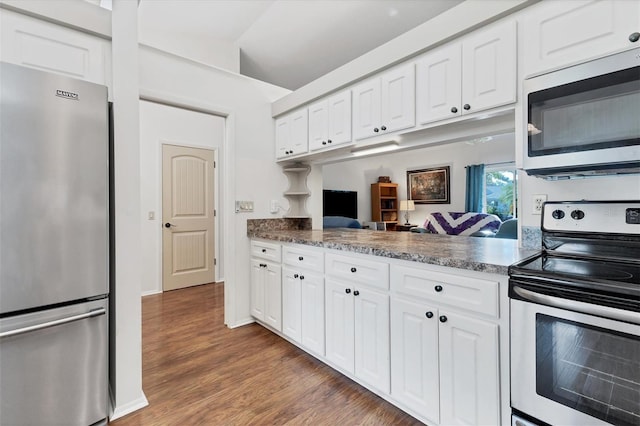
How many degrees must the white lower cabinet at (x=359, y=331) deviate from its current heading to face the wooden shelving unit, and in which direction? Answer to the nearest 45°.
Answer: approximately 135° to its right

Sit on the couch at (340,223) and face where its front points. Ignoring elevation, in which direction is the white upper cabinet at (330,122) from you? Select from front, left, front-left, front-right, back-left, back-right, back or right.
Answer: back-right

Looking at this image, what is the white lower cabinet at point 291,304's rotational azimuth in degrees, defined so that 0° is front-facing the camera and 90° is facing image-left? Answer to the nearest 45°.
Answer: approximately 45°

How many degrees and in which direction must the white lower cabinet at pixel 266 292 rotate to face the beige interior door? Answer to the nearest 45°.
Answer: approximately 90° to its right

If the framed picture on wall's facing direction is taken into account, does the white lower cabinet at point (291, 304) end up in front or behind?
in front

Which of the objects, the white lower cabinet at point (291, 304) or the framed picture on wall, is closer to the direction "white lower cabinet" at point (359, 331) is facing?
the white lower cabinet

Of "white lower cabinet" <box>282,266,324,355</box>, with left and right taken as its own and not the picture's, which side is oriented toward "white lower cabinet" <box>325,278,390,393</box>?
left

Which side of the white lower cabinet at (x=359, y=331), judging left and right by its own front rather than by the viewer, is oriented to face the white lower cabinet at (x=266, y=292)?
right

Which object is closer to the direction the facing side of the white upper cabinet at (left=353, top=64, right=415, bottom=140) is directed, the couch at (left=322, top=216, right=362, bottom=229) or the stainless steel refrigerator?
the stainless steel refrigerator

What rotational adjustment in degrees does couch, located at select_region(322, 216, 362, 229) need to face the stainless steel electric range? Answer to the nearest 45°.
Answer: approximately 135° to its right

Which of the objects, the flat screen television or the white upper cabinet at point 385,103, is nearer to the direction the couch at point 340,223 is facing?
the flat screen television

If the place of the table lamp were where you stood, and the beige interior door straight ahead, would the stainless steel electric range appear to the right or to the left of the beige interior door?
left

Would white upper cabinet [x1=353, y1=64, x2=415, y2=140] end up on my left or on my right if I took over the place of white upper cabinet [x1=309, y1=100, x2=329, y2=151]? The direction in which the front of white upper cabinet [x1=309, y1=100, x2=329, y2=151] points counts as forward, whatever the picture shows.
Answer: on my left

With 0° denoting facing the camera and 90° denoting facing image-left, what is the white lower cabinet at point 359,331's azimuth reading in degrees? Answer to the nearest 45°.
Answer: approximately 45°
